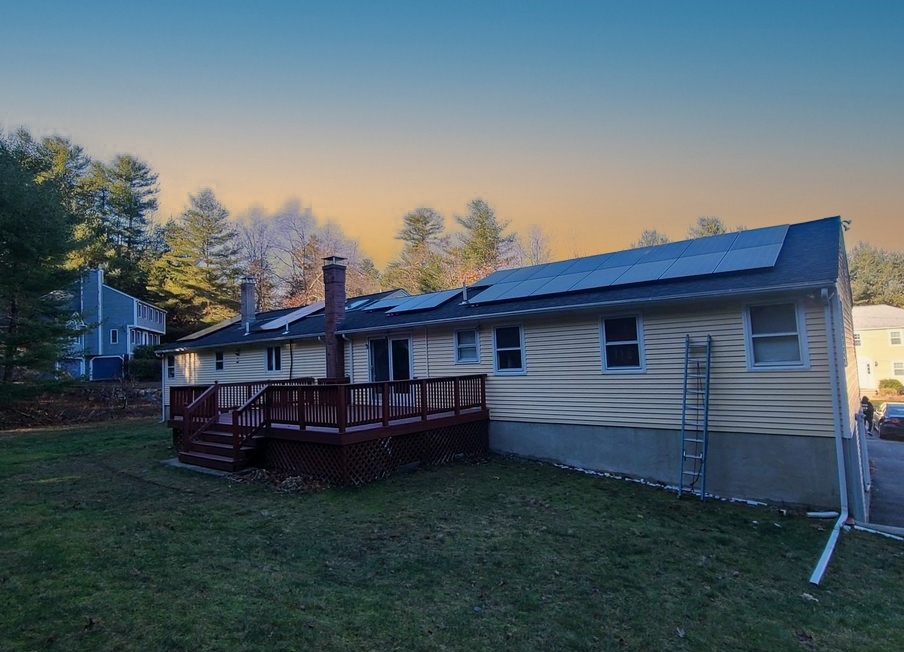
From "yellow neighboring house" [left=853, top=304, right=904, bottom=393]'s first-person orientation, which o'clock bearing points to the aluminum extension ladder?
The aluminum extension ladder is roughly at 12 o'clock from the yellow neighboring house.

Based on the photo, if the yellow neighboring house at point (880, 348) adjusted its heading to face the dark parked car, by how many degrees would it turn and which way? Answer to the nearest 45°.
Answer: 0° — it already faces it

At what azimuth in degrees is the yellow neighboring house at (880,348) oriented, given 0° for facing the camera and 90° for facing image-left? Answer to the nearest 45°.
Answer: approximately 0°

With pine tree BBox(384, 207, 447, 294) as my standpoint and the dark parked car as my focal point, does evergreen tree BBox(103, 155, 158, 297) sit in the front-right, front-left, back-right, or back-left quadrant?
back-right

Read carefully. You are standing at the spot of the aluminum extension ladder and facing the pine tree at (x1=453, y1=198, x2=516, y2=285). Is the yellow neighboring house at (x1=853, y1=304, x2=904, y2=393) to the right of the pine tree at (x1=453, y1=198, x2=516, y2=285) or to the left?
right

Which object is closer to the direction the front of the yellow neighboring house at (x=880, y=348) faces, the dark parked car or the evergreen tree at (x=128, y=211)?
the dark parked car

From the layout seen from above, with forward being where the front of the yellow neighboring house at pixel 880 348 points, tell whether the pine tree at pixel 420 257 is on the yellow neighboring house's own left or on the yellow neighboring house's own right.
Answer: on the yellow neighboring house's own right

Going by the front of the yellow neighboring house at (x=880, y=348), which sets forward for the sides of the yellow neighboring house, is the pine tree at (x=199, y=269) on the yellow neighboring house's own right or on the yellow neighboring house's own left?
on the yellow neighboring house's own right

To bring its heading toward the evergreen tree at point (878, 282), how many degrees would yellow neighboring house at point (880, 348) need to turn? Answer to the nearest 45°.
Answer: approximately 180°

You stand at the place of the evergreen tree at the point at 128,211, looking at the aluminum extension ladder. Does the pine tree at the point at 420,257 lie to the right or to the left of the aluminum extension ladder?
left

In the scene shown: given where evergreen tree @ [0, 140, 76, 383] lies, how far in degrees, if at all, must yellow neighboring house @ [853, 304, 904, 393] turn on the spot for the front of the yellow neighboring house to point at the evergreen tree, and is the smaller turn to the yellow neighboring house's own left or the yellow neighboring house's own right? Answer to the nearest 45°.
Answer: approximately 45° to the yellow neighboring house's own right
